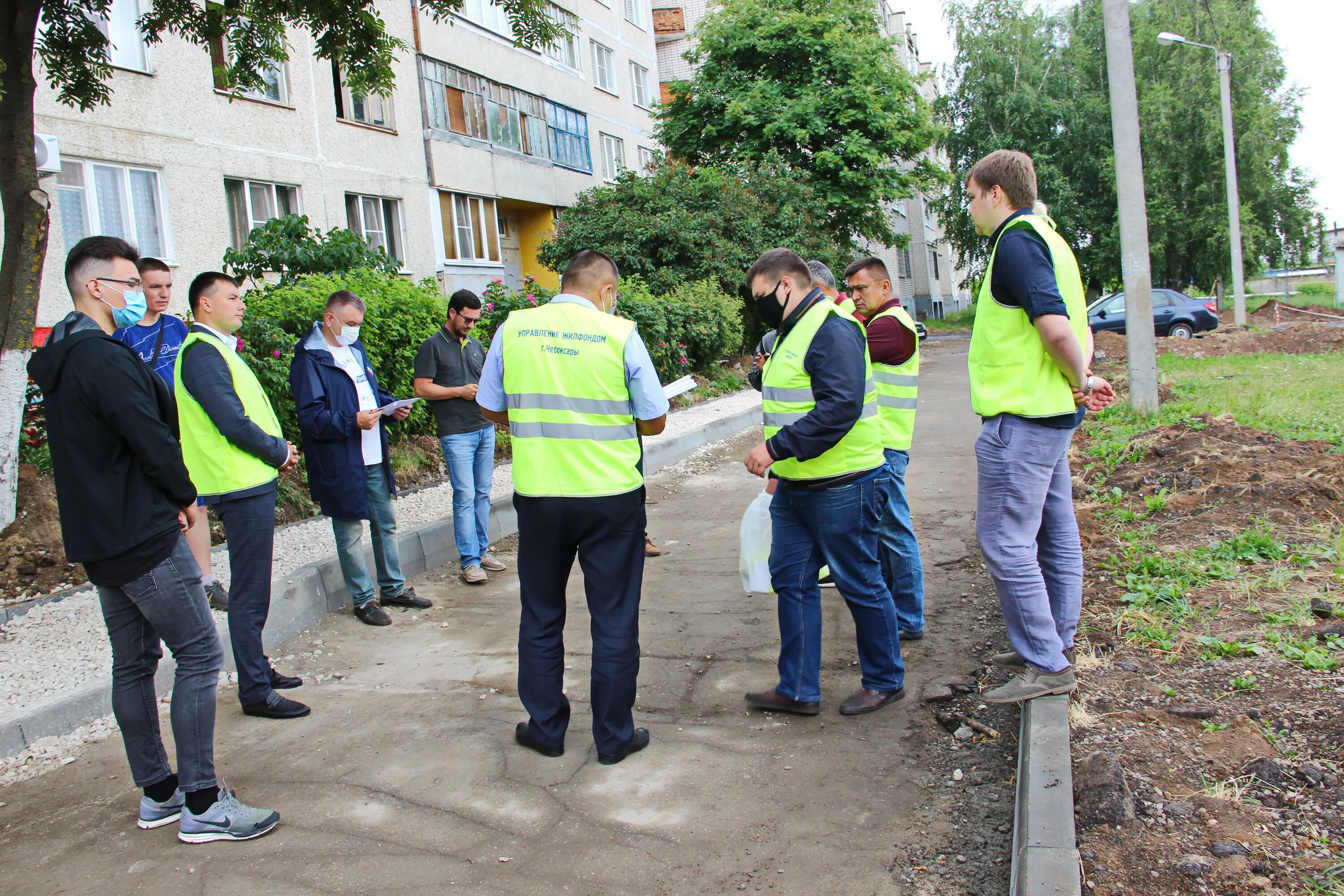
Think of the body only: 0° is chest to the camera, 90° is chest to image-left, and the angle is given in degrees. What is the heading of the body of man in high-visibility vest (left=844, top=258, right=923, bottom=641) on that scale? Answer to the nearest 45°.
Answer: approximately 90°

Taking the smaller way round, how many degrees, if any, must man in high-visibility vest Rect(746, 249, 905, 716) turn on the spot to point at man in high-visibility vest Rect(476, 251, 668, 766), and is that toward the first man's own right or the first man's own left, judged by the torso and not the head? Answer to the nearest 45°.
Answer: approximately 45° to the first man's own left

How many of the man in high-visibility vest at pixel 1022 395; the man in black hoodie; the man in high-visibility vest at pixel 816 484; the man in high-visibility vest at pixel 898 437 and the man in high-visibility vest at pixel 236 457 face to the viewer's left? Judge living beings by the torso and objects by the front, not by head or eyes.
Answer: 3

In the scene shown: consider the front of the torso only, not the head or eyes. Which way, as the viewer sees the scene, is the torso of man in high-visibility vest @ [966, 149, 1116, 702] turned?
to the viewer's left

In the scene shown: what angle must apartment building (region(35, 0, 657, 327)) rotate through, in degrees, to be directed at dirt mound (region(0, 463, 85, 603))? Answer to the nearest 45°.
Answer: approximately 45° to its right

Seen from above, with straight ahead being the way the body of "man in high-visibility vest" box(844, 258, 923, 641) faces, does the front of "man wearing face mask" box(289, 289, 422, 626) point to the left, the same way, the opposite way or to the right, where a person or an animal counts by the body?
the opposite way

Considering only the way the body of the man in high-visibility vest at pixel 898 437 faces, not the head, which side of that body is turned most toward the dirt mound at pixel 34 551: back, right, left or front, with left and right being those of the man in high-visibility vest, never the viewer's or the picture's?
front

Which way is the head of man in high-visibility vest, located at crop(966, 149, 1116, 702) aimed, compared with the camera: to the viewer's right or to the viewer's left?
to the viewer's left

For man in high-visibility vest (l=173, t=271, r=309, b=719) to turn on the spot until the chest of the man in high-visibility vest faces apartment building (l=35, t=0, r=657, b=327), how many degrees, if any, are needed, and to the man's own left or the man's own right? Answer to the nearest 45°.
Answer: approximately 90° to the man's own left

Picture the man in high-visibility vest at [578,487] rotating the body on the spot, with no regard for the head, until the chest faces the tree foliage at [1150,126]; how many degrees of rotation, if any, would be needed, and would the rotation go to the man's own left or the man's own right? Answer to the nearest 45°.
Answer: approximately 45° to the man's own right

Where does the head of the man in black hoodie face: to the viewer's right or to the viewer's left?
to the viewer's right

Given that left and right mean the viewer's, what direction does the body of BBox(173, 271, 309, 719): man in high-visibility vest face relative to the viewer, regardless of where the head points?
facing to the right of the viewer
